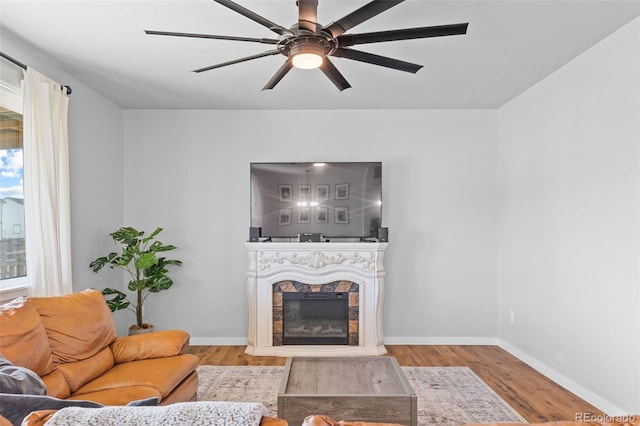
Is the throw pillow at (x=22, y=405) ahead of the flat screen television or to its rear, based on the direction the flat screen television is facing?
ahead

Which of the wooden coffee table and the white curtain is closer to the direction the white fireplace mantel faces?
the wooden coffee table

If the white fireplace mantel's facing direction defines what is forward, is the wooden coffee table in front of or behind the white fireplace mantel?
in front

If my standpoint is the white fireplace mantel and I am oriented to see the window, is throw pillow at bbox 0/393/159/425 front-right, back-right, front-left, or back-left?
front-left

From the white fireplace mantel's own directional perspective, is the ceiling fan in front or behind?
in front

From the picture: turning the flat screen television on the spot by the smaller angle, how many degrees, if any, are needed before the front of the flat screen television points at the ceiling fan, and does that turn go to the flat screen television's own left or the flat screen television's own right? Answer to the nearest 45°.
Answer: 0° — it already faces it

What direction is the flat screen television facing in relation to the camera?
toward the camera

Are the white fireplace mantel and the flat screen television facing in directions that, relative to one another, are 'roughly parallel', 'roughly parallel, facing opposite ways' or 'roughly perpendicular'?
roughly parallel

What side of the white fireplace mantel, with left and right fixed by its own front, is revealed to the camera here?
front

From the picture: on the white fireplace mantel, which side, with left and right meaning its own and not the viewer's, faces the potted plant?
right

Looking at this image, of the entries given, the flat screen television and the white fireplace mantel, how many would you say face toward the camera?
2
